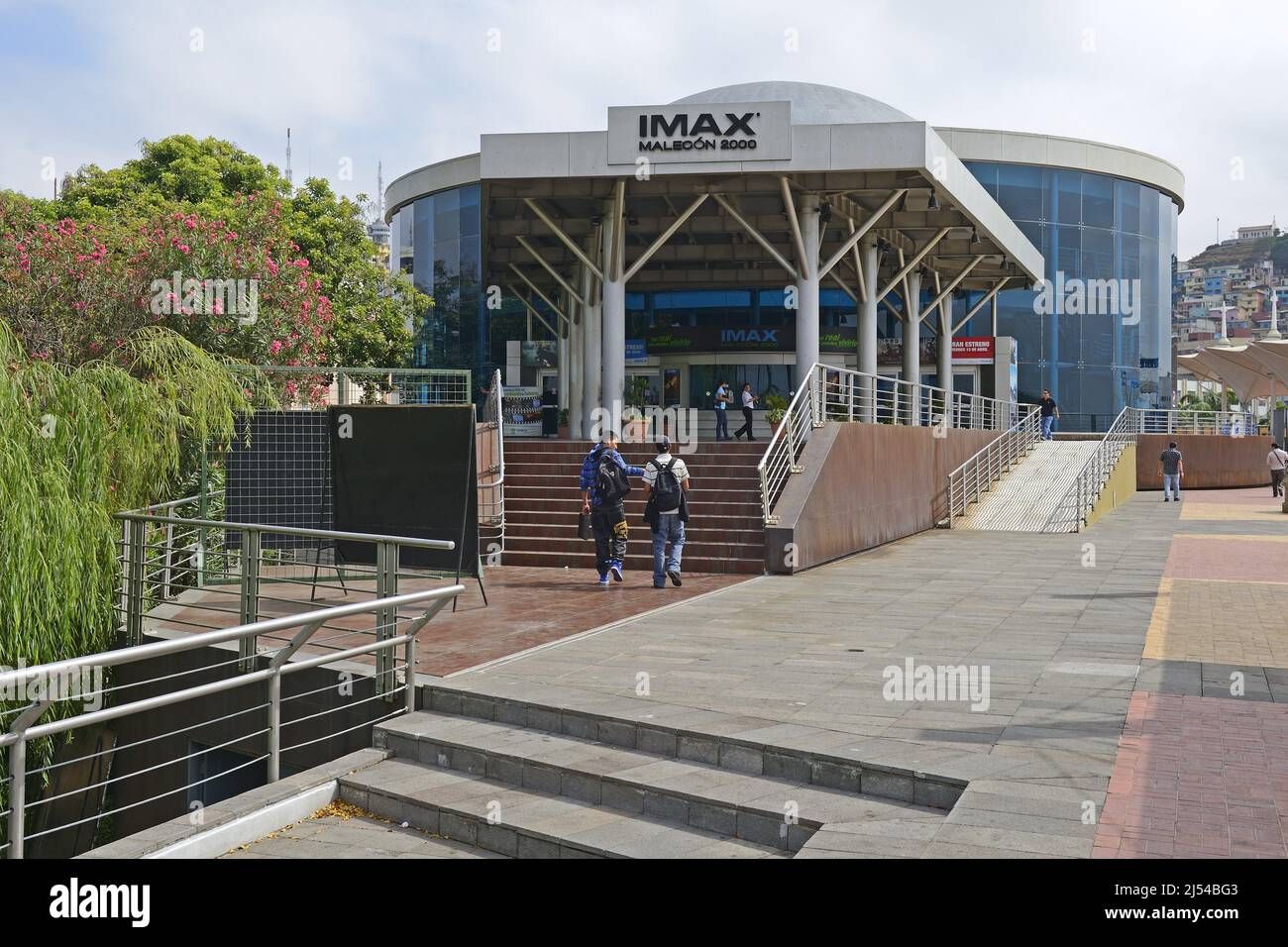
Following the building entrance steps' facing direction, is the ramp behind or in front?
behind

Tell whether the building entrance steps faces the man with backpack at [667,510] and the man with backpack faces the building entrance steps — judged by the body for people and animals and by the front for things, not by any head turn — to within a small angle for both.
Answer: yes

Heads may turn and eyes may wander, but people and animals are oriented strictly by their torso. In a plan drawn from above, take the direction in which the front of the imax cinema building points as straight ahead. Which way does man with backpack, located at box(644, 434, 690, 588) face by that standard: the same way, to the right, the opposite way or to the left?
the opposite way

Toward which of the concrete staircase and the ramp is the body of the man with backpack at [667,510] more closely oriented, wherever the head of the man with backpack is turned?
the ramp

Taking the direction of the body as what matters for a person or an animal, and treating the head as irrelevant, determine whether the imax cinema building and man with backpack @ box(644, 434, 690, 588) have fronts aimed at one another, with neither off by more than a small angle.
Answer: yes

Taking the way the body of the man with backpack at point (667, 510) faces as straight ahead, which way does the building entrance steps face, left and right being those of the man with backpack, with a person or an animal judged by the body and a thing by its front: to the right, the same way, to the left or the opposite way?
the opposite way

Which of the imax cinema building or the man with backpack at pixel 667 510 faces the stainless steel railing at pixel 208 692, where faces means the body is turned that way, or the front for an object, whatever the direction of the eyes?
the imax cinema building

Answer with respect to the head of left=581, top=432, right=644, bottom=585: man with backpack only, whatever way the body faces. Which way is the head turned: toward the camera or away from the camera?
away from the camera

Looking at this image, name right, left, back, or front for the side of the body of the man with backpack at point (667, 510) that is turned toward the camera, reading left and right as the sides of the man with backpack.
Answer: back

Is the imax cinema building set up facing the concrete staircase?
yes

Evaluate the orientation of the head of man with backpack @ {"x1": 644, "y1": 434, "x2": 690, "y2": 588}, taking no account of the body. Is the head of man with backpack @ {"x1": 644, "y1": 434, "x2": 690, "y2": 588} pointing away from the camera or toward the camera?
away from the camera

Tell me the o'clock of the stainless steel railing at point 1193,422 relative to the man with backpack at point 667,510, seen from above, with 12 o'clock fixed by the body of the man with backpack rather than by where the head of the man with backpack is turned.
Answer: The stainless steel railing is roughly at 1 o'clock from the man with backpack.

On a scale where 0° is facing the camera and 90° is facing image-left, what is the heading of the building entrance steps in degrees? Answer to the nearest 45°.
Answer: approximately 0°

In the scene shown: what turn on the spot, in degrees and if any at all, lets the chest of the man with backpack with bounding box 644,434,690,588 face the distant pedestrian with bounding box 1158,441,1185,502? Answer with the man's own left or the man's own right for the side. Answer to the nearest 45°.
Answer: approximately 45° to the man's own right
